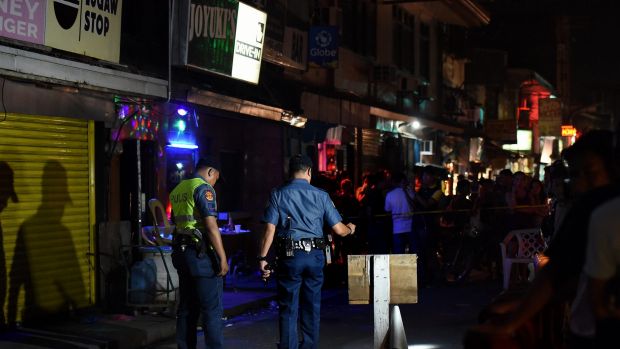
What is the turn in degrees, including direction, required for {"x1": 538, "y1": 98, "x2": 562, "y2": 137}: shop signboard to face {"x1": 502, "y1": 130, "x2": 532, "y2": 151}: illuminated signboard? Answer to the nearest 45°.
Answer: approximately 45° to its right

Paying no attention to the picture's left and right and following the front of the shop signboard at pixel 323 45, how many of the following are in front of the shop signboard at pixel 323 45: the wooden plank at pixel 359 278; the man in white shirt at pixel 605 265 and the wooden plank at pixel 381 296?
3

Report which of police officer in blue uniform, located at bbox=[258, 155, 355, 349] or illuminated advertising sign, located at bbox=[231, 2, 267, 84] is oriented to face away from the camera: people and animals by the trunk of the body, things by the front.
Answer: the police officer in blue uniform

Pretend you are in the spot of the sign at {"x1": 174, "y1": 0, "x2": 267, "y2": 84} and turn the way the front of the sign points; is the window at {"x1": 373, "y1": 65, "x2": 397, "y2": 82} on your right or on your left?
on your left

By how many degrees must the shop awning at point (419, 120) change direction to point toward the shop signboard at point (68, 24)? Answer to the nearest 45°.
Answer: approximately 45° to its right

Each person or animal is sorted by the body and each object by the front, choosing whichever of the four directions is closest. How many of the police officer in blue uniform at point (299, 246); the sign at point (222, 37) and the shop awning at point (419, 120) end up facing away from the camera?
1
